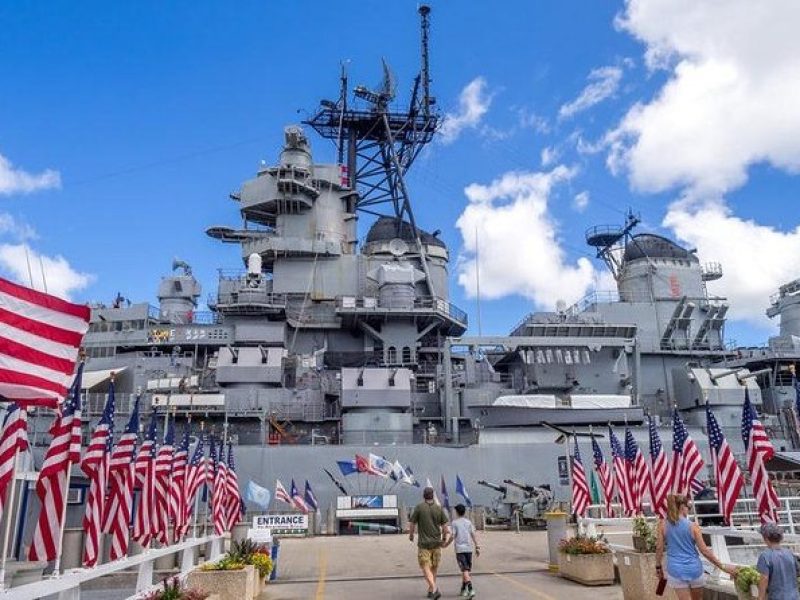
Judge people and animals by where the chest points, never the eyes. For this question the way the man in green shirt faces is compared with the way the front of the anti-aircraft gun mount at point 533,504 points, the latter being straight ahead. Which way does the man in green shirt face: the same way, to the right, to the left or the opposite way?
to the right

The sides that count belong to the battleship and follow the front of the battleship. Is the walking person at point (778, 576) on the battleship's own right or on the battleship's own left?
on the battleship's own left

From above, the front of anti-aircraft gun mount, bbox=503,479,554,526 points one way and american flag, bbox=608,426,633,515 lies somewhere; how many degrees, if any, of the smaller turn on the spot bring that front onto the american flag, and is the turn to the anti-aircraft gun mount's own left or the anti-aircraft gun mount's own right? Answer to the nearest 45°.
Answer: approximately 90° to the anti-aircraft gun mount's own left

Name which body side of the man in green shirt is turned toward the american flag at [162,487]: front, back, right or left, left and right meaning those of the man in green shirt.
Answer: left

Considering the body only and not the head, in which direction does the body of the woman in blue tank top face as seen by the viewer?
away from the camera

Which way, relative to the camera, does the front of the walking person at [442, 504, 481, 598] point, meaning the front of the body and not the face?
away from the camera

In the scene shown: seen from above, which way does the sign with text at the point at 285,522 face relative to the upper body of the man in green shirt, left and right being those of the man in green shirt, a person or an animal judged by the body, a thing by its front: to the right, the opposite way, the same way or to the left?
the opposite way

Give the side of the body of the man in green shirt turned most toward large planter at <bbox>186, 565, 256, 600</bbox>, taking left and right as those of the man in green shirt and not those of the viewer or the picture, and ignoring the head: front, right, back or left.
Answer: left

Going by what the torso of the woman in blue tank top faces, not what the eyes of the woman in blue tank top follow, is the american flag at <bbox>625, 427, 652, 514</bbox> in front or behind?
in front

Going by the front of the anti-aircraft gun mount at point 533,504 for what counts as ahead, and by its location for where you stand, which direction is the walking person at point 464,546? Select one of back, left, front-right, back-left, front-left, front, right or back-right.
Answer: left

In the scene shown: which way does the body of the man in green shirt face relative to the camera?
away from the camera

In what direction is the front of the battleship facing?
to the viewer's left

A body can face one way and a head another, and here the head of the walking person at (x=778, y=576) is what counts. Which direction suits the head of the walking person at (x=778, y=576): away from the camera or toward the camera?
away from the camera

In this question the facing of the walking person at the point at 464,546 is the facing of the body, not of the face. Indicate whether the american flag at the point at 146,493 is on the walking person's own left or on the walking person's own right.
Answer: on the walking person's own left

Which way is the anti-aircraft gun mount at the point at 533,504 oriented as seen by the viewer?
to the viewer's left
